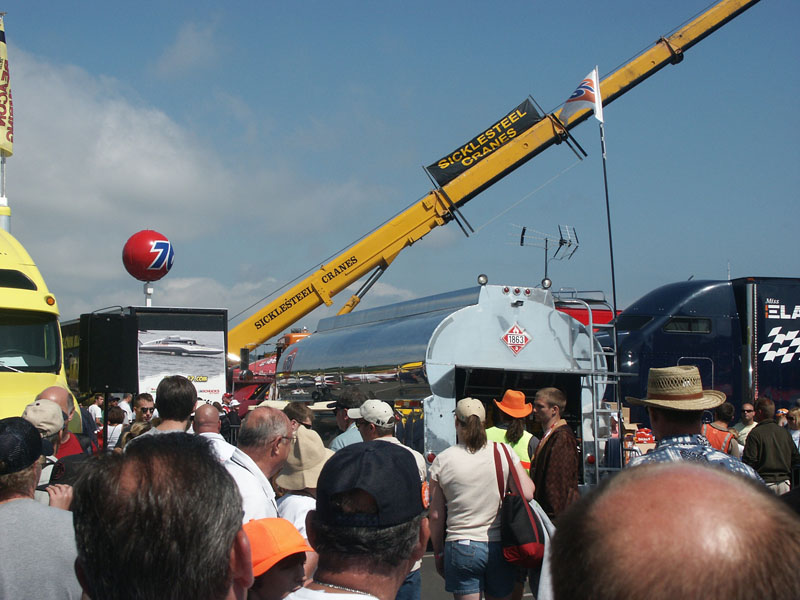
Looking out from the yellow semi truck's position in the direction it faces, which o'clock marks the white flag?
The white flag is roughly at 9 o'clock from the yellow semi truck.

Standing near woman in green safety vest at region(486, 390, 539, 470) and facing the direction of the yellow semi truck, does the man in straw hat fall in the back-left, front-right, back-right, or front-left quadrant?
back-left

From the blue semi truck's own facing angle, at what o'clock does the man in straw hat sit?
The man in straw hat is roughly at 9 o'clock from the blue semi truck.

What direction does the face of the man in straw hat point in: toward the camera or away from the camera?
away from the camera

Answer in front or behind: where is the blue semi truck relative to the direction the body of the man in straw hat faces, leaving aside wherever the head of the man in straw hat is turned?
in front

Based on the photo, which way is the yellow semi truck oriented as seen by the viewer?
toward the camera

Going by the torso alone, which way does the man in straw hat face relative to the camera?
away from the camera

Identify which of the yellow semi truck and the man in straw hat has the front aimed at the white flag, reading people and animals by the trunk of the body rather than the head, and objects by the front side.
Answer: the man in straw hat

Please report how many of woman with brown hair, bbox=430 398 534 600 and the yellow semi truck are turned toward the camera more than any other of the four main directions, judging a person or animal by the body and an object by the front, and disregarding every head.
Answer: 1

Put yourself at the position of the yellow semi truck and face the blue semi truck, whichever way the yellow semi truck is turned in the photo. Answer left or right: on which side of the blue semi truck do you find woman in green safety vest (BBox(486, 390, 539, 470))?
right

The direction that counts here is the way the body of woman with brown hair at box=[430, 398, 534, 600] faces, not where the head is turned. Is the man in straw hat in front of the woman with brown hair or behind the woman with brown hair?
behind

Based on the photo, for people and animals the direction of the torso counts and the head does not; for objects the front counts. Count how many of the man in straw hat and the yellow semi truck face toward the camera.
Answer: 1

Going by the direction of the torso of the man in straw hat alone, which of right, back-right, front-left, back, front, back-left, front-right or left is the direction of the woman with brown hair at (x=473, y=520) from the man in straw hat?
front-left

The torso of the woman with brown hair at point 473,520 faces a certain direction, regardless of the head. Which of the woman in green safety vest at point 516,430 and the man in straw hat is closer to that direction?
the woman in green safety vest

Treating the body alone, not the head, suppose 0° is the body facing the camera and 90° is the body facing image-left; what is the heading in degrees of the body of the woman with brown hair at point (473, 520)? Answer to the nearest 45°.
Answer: approximately 180°

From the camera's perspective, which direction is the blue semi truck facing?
to the viewer's left

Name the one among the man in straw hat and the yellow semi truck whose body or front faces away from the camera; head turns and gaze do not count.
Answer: the man in straw hat
